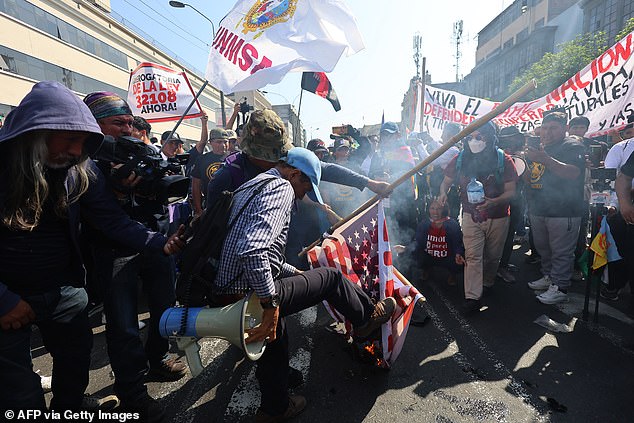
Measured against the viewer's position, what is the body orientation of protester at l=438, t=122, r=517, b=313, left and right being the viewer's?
facing the viewer and to the left of the viewer

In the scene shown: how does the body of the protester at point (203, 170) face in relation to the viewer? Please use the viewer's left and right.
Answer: facing the viewer and to the right of the viewer

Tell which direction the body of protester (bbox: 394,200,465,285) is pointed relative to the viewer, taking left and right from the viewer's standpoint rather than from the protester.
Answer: facing the viewer

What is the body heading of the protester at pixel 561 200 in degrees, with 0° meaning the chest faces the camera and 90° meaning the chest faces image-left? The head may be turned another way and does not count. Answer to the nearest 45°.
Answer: approximately 45°

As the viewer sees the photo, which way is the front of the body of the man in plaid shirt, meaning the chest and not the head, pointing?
to the viewer's right

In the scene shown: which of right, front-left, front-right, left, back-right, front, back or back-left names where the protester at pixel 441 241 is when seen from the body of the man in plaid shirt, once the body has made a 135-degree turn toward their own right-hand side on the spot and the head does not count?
back

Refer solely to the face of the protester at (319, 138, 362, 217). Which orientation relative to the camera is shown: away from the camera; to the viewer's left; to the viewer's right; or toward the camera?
toward the camera

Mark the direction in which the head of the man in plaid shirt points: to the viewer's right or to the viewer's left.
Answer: to the viewer's right

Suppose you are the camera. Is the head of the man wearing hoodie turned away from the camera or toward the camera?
toward the camera

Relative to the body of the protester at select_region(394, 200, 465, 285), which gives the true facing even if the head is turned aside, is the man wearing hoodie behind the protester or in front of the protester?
in front

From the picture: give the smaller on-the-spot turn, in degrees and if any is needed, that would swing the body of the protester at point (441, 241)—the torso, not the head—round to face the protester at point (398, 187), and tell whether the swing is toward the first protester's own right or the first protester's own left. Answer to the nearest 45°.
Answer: approximately 135° to the first protester's own right
